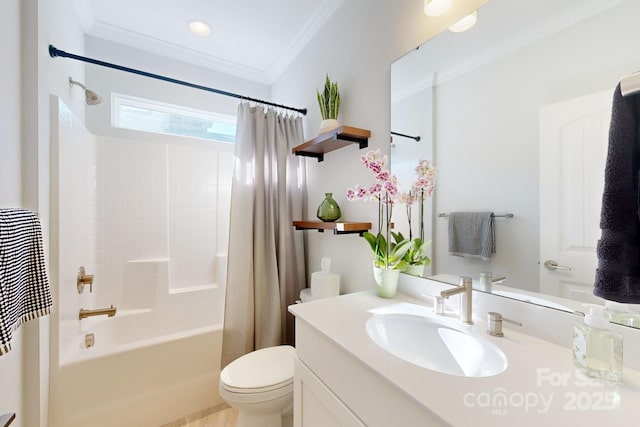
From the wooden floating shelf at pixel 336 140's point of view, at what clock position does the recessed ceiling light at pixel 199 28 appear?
The recessed ceiling light is roughly at 2 o'clock from the wooden floating shelf.

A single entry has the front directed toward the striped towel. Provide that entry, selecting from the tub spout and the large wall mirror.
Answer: the large wall mirror

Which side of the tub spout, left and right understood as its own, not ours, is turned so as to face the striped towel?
right

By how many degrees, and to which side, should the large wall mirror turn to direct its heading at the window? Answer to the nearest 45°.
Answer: approximately 45° to its right

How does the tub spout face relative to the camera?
to the viewer's right

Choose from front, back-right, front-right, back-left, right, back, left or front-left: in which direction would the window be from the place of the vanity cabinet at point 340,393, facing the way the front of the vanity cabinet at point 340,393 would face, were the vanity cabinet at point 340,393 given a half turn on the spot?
left
